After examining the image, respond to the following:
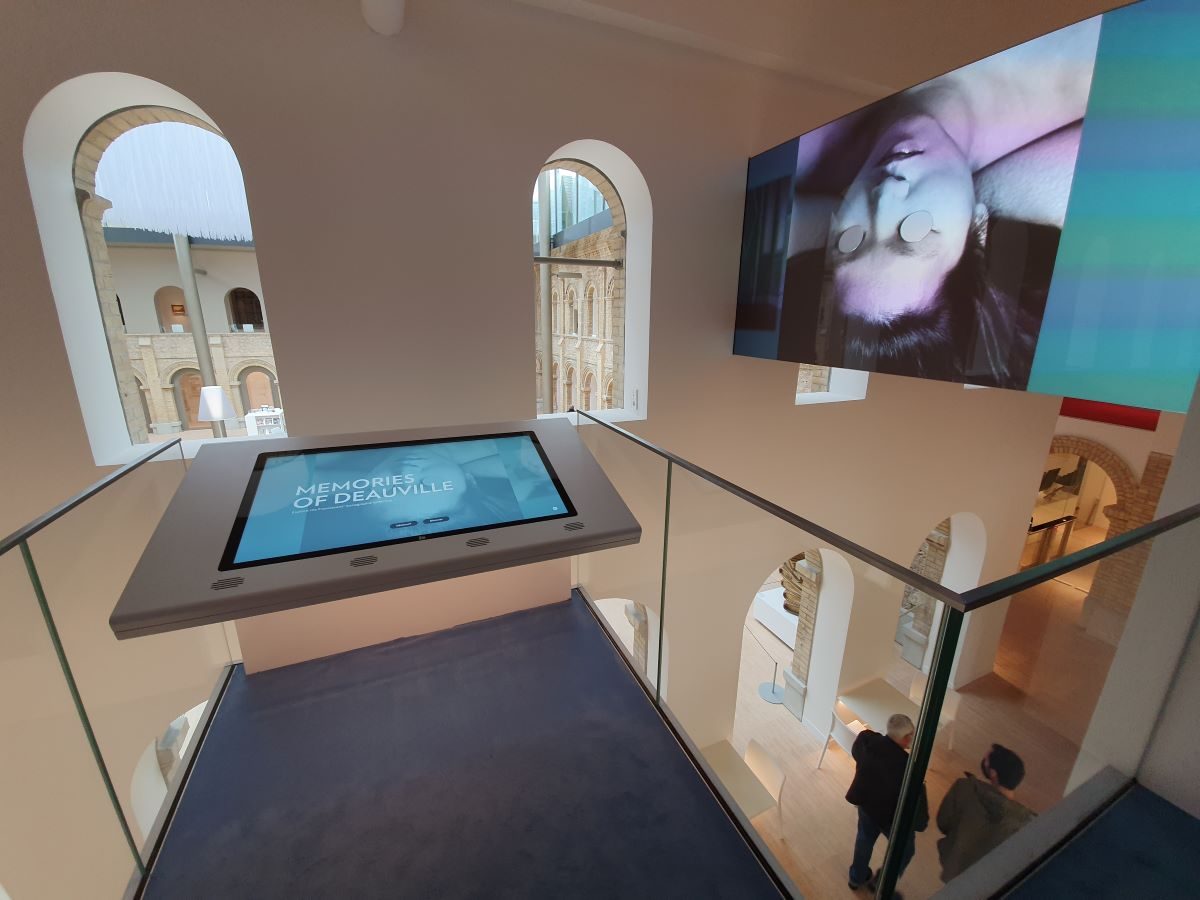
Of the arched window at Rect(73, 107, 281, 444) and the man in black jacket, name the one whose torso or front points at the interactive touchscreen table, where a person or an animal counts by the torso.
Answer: the arched window

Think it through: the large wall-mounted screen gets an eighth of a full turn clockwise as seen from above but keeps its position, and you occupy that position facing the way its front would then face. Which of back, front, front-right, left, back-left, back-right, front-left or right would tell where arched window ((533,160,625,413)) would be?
front-right

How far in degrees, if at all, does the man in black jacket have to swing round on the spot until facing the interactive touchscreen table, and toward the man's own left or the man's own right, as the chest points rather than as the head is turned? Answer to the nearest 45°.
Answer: approximately 180°

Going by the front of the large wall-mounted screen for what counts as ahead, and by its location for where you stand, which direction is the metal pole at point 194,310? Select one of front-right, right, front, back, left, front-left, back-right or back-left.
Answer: front-right

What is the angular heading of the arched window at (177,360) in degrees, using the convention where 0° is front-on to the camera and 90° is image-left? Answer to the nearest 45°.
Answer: approximately 0°

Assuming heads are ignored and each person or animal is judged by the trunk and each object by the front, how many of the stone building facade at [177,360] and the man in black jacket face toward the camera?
1

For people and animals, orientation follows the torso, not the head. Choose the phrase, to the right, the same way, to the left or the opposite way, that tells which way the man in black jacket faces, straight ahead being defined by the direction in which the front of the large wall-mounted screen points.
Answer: the opposite way

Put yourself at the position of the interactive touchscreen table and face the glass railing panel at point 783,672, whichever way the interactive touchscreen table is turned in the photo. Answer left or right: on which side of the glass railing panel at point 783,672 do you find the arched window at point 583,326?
left

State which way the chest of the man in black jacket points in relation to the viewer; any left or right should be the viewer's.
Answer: facing away from the viewer and to the right of the viewer

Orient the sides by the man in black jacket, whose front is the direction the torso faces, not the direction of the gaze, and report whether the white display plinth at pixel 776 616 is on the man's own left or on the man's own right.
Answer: on the man's own left

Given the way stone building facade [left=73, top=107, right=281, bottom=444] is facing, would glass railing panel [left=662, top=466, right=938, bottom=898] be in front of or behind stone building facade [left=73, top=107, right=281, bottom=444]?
in front
